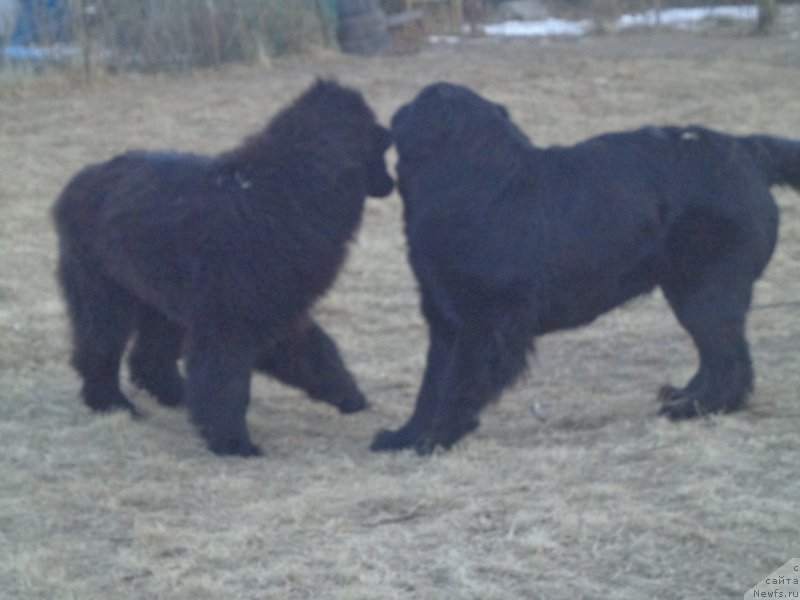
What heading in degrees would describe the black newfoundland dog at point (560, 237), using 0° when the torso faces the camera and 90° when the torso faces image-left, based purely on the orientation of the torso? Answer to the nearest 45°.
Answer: approximately 90°

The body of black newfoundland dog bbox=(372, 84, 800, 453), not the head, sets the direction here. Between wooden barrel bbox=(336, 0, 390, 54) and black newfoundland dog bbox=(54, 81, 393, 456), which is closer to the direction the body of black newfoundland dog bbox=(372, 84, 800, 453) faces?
the black newfoundland dog

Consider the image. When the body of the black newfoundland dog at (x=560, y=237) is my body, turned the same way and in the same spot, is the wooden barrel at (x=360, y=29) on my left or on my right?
on my right

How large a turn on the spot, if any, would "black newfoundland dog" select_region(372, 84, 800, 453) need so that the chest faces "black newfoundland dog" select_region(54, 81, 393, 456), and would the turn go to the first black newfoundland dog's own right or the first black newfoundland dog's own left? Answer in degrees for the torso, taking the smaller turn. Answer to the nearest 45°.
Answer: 0° — it already faces it
